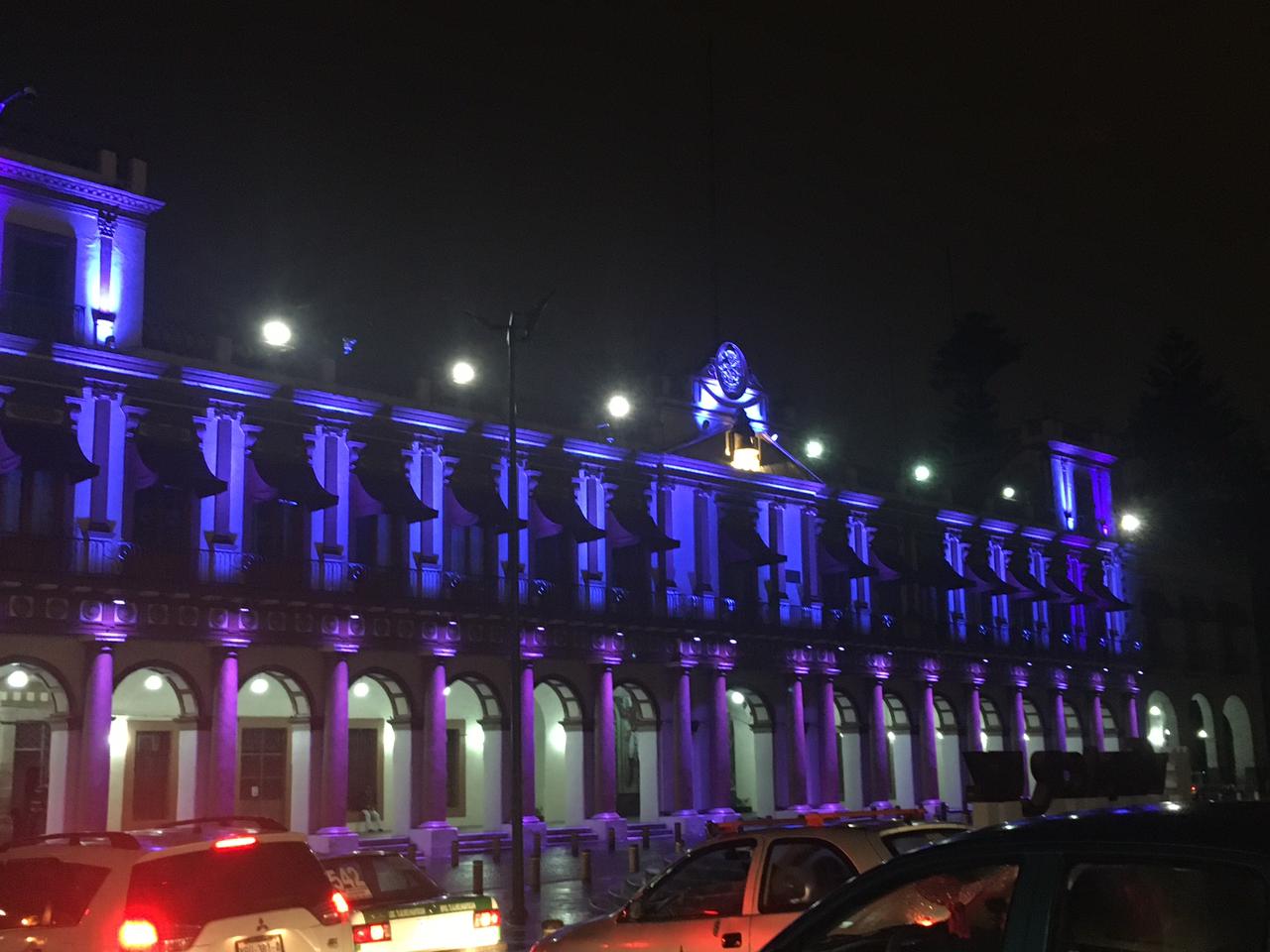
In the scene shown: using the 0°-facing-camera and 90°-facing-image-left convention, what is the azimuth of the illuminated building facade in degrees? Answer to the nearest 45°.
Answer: approximately 315°

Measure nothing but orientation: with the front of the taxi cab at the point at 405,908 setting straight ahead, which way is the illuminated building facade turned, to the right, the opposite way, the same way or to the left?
the opposite way

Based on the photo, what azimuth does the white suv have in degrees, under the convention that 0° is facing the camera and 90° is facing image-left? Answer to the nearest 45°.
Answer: approximately 135°

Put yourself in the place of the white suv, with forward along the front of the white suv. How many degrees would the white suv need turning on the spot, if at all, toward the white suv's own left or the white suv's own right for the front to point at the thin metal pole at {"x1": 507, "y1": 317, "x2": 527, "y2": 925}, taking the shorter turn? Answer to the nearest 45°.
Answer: approximately 45° to the white suv's own right

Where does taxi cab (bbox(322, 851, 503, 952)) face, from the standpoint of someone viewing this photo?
facing away from the viewer and to the left of the viewer

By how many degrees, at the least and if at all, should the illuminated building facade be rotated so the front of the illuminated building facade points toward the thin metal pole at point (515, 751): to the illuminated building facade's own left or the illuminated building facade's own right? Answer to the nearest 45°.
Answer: approximately 45° to the illuminated building facade's own right
